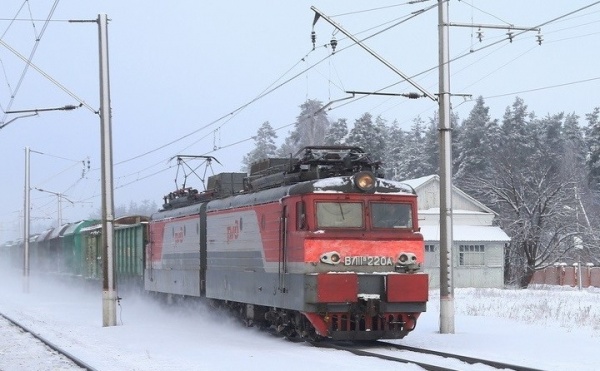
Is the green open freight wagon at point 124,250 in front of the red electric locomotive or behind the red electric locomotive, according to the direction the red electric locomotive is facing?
behind

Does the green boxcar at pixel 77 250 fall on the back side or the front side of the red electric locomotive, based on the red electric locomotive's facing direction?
on the back side

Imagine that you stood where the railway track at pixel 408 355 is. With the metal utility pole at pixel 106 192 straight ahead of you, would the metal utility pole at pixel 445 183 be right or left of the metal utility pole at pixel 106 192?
right

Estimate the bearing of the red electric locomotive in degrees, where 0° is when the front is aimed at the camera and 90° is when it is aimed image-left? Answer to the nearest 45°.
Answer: approximately 315°

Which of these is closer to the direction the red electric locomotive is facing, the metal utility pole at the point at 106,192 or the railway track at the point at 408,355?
the railway track

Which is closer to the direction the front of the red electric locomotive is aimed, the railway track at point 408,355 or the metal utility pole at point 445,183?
the railway track
